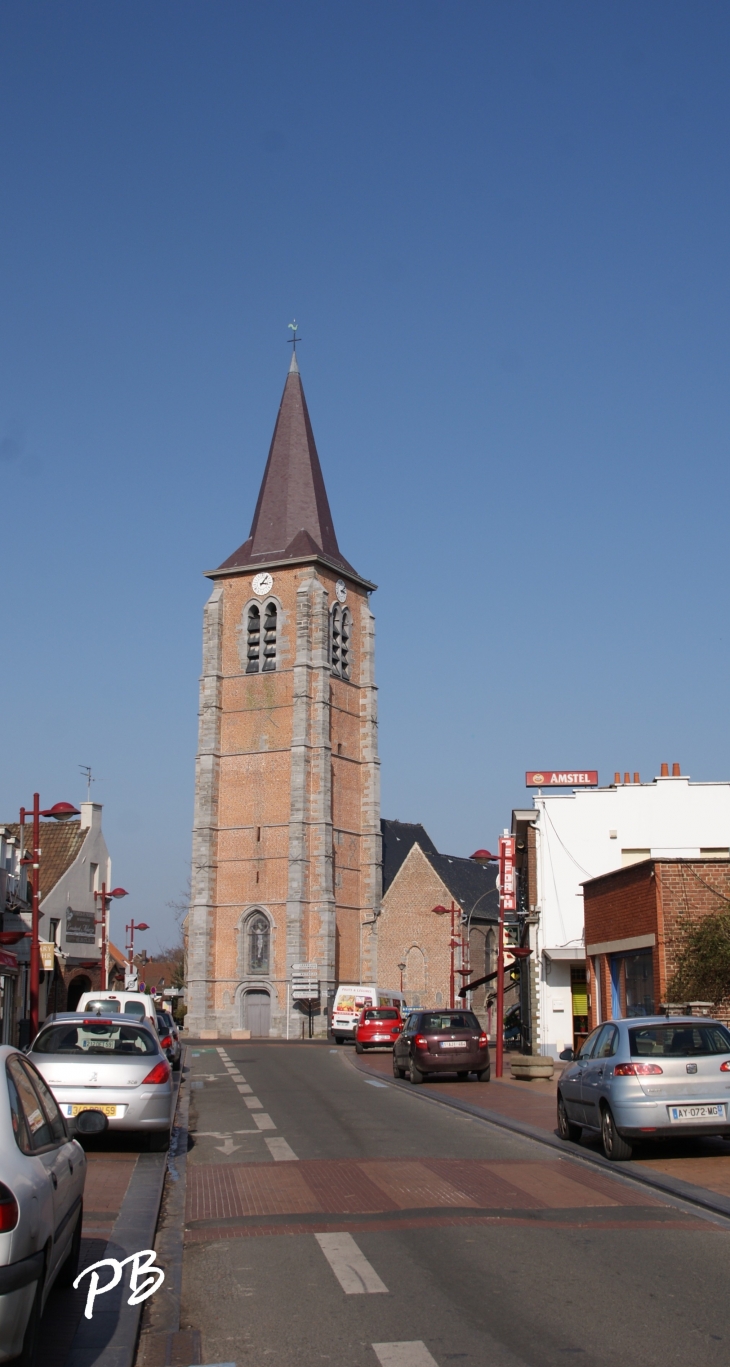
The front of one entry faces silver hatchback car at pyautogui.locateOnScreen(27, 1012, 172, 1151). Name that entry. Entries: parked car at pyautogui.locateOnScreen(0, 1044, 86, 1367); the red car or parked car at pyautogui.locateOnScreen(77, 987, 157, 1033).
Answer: parked car at pyautogui.locateOnScreen(0, 1044, 86, 1367)

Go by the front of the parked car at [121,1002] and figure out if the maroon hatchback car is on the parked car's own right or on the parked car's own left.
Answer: on the parked car's own right

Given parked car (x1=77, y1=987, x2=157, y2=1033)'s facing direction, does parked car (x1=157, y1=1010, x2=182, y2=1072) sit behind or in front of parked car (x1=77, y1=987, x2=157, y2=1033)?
in front

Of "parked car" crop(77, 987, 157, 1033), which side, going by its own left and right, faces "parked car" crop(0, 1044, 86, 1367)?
back

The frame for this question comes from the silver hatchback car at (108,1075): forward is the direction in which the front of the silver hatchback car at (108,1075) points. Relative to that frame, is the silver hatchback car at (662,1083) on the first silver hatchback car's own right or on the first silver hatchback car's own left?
on the first silver hatchback car's own right

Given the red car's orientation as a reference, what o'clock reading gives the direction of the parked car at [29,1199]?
The parked car is roughly at 6 o'clock from the red car.

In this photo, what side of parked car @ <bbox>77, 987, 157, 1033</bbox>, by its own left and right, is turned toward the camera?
back

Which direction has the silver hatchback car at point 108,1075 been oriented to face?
away from the camera

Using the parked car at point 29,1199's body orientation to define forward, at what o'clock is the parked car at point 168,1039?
the parked car at point 168,1039 is roughly at 12 o'clock from the parked car at point 29,1199.

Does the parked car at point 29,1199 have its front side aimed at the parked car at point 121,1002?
yes

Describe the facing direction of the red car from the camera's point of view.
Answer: facing away from the viewer

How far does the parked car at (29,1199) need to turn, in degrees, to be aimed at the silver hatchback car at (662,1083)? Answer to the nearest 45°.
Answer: approximately 45° to its right

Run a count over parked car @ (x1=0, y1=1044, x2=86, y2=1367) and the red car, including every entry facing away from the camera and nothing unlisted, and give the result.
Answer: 2

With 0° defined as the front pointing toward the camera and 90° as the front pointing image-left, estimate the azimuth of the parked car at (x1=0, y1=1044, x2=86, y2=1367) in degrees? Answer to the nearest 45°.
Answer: approximately 180°
